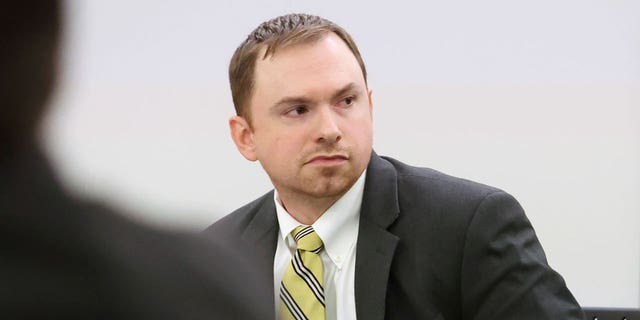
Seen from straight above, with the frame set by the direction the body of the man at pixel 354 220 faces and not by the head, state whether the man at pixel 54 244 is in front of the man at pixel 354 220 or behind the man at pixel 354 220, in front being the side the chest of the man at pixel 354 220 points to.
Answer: in front

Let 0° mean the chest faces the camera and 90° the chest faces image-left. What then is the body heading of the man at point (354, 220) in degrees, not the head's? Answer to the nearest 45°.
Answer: approximately 45°

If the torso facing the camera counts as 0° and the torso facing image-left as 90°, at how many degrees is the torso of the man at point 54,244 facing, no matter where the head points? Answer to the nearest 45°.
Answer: approximately 180°

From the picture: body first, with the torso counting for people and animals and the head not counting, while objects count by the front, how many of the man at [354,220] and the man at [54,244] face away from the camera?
1

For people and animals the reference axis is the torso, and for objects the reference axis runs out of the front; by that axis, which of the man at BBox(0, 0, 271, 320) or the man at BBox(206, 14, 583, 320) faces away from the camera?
the man at BBox(0, 0, 271, 320)

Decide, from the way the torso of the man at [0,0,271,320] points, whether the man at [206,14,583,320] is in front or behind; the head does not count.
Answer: in front
